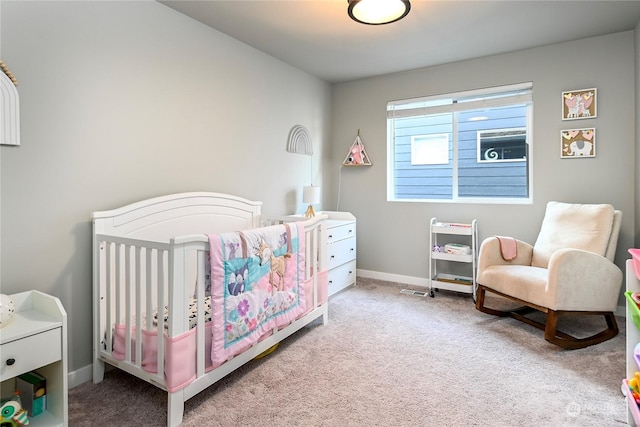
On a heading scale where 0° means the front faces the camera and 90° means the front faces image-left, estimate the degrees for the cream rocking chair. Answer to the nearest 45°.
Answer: approximately 45°

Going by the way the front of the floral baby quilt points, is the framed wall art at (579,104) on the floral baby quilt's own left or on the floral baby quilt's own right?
on the floral baby quilt's own left

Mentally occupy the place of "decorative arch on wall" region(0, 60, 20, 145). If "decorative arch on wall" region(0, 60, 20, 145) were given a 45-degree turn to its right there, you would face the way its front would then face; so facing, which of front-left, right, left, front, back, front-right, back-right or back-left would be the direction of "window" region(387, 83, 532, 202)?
back-left

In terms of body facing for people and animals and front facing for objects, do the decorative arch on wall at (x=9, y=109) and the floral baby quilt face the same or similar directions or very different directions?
same or similar directions

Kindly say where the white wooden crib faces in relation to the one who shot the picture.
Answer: facing the viewer and to the right of the viewer

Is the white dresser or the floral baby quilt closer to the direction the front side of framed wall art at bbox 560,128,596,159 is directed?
the floral baby quilt

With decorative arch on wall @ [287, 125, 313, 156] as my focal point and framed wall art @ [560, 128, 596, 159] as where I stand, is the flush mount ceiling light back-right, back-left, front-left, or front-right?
front-left

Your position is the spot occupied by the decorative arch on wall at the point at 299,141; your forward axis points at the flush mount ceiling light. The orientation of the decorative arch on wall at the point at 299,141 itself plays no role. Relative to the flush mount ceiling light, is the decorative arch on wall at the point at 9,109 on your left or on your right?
right

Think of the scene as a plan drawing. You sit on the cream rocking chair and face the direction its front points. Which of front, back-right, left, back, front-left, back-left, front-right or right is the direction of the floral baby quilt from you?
front

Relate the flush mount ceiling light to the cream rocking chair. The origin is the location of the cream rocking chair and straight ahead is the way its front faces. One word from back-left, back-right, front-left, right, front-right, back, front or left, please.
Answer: front

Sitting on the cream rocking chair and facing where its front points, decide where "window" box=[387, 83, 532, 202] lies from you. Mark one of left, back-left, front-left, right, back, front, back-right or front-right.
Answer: right

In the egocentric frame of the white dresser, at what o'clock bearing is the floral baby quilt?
The floral baby quilt is roughly at 2 o'clock from the white dresser.

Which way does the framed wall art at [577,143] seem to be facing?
toward the camera

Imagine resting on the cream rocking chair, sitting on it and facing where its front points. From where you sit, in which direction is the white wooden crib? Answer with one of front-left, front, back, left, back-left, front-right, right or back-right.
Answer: front
